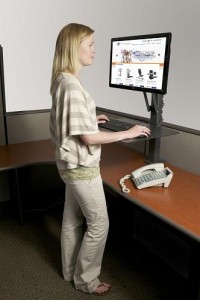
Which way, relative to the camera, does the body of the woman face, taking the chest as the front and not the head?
to the viewer's right

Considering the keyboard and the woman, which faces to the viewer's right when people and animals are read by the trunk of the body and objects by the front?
the woman

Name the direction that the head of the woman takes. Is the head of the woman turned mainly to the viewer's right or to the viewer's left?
to the viewer's right

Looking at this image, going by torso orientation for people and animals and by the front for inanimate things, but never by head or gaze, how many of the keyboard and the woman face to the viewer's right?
1

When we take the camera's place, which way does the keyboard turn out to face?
facing the viewer and to the left of the viewer

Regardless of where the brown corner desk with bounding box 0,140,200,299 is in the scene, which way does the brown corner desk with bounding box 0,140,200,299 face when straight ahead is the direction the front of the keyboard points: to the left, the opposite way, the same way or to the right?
the same way

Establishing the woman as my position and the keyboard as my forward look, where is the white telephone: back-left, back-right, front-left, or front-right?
front-right
